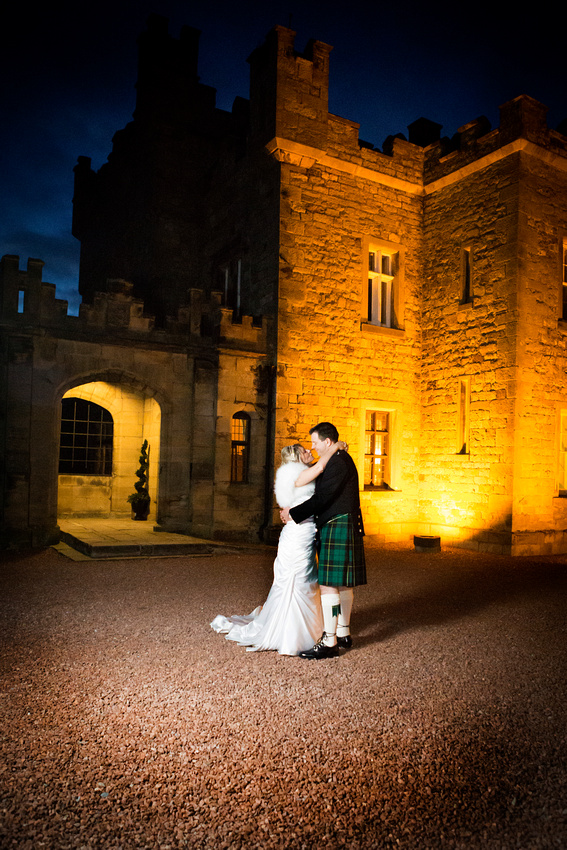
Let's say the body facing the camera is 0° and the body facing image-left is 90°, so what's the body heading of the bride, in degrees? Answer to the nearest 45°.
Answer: approximately 270°

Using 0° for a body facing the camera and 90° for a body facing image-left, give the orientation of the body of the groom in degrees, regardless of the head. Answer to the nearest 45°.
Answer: approximately 90°

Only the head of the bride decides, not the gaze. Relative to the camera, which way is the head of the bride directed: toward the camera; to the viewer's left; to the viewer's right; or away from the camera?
to the viewer's right

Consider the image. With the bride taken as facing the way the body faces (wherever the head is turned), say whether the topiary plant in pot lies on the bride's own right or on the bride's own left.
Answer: on the bride's own left

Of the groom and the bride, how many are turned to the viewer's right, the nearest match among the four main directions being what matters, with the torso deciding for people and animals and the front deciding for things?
1

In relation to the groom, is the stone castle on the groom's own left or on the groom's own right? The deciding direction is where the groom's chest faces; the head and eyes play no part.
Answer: on the groom's own right

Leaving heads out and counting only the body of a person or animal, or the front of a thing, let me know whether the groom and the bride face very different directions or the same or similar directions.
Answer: very different directions

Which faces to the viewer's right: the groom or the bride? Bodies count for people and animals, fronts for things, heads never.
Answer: the bride

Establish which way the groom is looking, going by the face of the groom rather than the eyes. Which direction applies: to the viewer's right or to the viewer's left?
to the viewer's left

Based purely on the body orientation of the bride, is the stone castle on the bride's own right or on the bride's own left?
on the bride's own left
